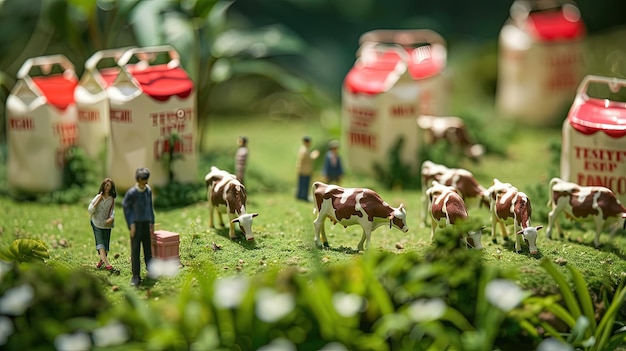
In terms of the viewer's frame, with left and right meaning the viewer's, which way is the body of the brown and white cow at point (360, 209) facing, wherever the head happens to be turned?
facing to the right of the viewer

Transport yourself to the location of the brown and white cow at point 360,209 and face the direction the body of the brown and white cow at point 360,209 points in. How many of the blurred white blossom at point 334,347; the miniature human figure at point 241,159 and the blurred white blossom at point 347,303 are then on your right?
2

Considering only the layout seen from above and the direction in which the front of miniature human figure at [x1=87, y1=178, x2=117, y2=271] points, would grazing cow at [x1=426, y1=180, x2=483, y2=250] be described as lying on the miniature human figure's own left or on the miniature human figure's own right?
on the miniature human figure's own left

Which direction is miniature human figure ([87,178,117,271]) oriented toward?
toward the camera

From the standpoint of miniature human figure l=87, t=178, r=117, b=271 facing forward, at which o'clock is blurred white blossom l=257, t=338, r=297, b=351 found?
The blurred white blossom is roughly at 11 o'clock from the miniature human figure.

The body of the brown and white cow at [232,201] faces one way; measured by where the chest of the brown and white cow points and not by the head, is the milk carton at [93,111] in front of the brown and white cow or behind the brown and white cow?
behind

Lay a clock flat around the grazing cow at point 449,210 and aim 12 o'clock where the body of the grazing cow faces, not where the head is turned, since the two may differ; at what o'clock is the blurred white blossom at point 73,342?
The blurred white blossom is roughly at 3 o'clock from the grazing cow.

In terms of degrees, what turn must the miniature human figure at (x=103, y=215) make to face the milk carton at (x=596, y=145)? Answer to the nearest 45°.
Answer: approximately 90° to its left

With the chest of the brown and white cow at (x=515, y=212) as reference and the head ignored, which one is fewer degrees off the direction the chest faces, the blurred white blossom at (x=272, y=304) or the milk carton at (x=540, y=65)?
the blurred white blossom

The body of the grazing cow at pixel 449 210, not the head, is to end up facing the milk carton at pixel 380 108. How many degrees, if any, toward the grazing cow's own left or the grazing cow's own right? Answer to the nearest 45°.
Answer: approximately 135° to the grazing cow's own left

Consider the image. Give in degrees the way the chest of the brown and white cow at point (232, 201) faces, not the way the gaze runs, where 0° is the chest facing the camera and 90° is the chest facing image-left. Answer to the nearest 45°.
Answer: approximately 315°

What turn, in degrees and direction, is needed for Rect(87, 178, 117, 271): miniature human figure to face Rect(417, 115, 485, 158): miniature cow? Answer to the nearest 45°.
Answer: approximately 135° to its left

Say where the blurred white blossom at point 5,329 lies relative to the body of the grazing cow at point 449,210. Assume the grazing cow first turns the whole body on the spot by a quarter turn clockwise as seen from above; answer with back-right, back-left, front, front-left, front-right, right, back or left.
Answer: front

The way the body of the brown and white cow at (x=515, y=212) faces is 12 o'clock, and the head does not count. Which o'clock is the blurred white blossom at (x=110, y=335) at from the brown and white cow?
The blurred white blossom is roughly at 3 o'clock from the brown and white cow.

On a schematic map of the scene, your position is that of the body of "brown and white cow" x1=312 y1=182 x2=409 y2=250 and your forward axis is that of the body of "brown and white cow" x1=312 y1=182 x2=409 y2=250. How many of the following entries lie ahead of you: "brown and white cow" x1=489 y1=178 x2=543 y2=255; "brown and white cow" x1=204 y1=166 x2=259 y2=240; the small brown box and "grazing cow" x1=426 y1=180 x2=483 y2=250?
2

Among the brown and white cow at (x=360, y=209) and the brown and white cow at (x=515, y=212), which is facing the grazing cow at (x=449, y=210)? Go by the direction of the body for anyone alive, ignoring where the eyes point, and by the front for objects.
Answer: the brown and white cow at (x=360, y=209)

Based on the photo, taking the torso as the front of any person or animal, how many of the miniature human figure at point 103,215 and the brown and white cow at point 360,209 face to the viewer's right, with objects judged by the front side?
1
